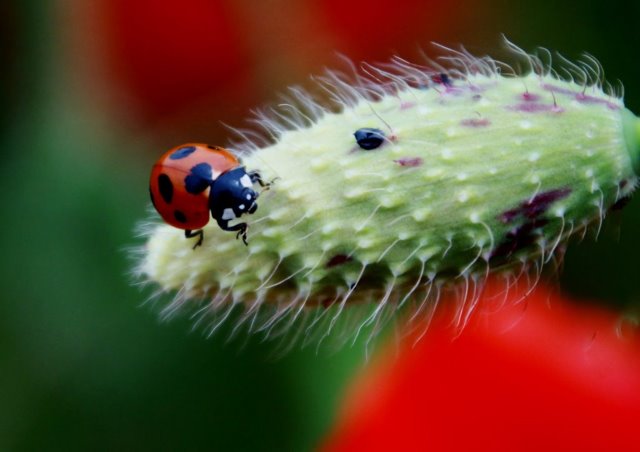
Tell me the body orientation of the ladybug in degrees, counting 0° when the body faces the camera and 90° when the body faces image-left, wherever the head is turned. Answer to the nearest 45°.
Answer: approximately 315°
